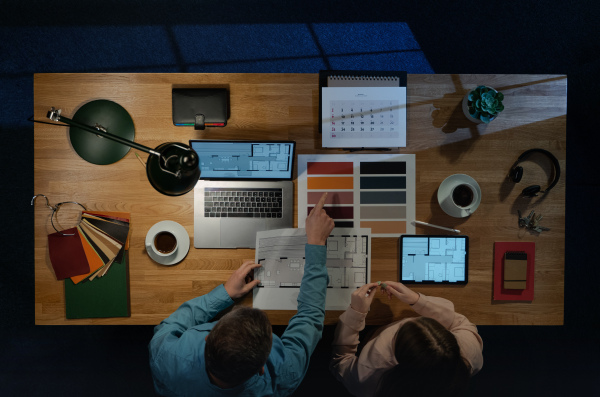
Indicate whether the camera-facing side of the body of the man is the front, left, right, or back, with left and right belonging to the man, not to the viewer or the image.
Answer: back

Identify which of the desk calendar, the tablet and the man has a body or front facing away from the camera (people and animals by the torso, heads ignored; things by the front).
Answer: the man

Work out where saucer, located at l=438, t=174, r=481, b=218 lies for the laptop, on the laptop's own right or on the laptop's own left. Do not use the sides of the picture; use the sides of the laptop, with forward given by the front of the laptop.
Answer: on the laptop's own left

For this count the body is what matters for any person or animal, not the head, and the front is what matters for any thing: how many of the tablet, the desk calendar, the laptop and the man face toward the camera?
3

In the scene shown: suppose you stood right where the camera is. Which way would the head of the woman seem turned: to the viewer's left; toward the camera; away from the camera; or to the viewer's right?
away from the camera

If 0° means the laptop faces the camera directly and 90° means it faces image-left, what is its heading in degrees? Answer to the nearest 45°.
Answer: approximately 0°

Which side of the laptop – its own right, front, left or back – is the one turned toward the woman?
left

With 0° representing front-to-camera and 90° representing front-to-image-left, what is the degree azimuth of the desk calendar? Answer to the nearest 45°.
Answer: approximately 0°

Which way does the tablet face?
toward the camera
